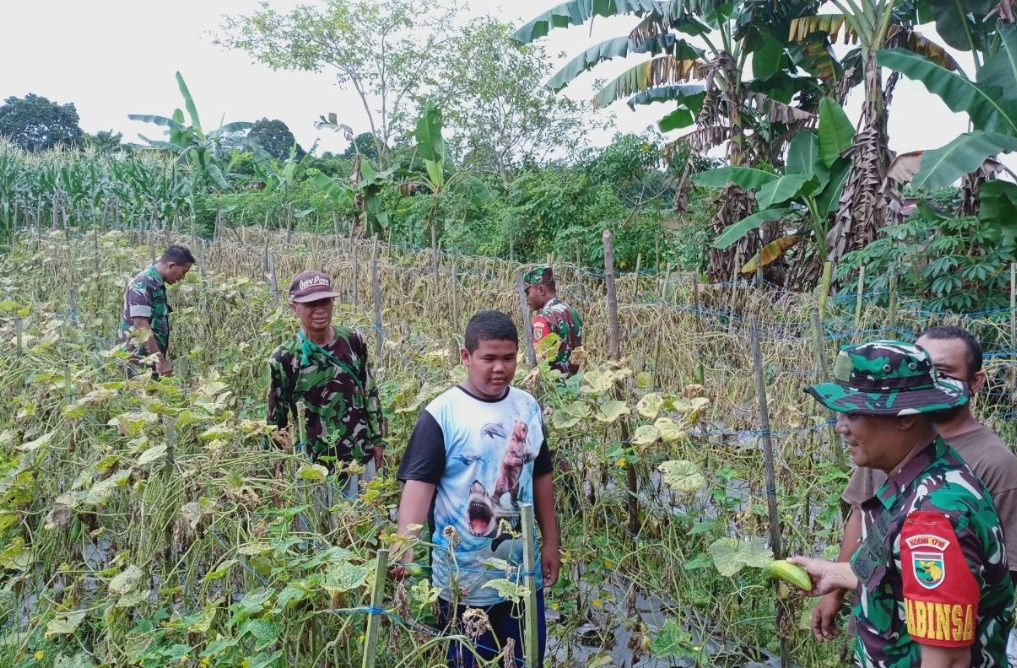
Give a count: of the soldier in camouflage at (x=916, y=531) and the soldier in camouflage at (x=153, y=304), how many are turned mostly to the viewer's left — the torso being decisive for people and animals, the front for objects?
1

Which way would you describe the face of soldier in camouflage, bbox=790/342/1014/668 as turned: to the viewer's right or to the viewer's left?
to the viewer's left

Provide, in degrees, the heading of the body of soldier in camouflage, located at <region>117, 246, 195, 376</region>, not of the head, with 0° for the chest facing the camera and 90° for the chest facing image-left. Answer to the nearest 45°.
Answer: approximately 270°

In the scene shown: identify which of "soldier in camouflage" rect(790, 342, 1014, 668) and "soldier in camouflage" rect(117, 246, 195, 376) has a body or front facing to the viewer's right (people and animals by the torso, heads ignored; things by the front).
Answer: "soldier in camouflage" rect(117, 246, 195, 376)

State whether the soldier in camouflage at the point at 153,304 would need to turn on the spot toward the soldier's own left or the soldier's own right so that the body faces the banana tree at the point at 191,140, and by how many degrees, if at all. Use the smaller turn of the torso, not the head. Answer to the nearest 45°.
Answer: approximately 90° to the soldier's own left

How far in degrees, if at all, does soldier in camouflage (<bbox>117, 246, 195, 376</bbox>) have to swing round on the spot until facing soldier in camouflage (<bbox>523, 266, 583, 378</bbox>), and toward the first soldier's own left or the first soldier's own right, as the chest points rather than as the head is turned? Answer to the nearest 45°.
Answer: approximately 45° to the first soldier's own right

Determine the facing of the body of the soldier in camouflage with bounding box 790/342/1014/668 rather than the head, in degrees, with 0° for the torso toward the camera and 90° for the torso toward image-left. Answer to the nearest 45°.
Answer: approximately 90°

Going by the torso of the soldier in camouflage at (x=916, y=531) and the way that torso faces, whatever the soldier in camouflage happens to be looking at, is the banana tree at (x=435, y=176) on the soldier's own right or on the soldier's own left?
on the soldier's own right

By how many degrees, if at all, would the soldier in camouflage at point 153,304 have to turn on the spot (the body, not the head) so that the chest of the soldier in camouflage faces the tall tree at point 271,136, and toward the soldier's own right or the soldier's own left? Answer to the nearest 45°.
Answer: approximately 90° to the soldier's own left
